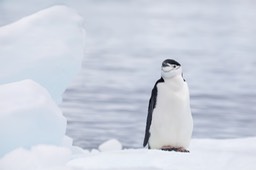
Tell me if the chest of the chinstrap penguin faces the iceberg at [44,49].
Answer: no

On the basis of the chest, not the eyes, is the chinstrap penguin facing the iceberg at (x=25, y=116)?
no

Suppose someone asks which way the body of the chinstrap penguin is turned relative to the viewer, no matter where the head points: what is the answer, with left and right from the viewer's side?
facing the viewer and to the right of the viewer
